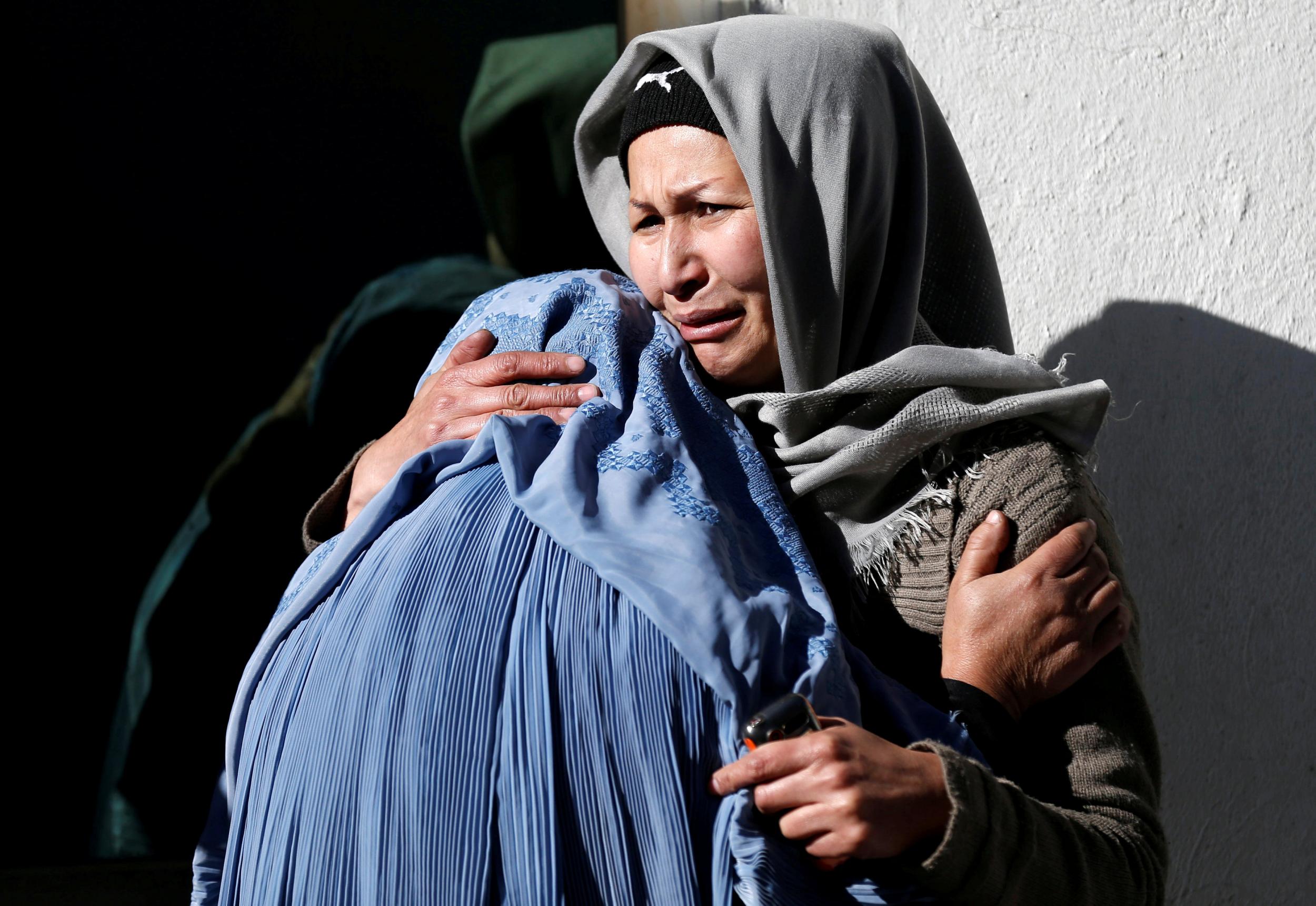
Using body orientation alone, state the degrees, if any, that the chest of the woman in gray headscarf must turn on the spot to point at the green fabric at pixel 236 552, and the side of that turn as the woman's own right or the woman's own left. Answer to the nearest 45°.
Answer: approximately 90° to the woman's own right

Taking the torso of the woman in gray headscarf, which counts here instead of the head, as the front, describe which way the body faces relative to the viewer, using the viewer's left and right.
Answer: facing the viewer and to the left of the viewer

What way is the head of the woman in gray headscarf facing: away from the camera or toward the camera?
toward the camera

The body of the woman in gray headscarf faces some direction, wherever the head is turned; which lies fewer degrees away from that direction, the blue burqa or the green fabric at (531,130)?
the blue burqa

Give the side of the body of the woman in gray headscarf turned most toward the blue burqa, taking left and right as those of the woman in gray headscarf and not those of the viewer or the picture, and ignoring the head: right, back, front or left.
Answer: front

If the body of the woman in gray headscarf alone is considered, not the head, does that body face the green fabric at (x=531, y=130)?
no
